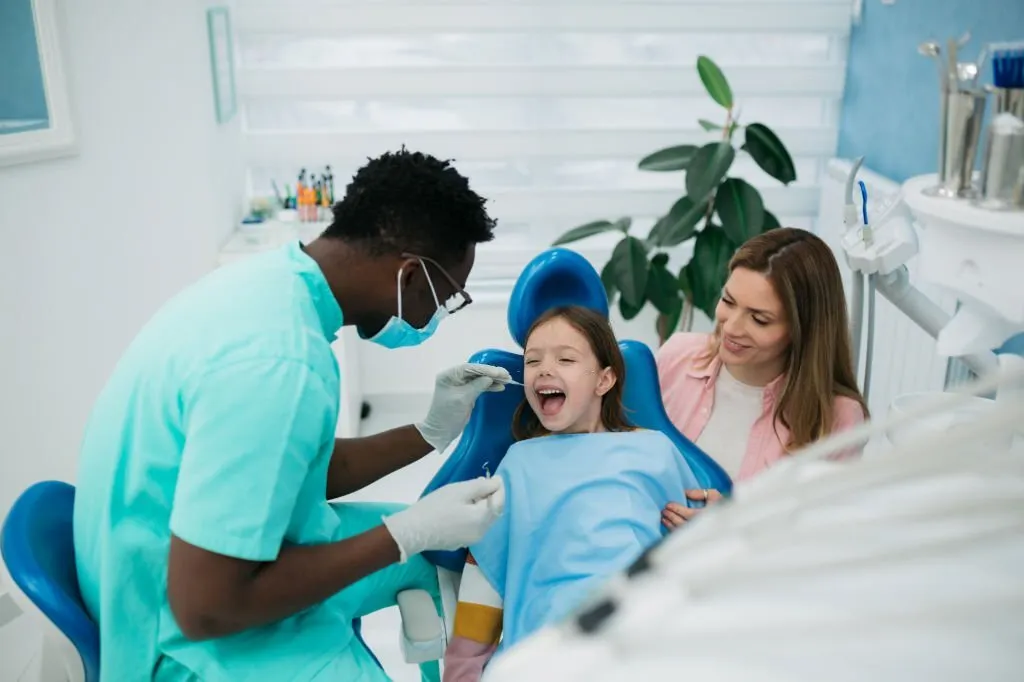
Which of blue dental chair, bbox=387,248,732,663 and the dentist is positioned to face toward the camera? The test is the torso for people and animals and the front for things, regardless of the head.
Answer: the blue dental chair

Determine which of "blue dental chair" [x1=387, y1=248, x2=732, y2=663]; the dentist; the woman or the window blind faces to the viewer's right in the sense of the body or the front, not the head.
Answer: the dentist

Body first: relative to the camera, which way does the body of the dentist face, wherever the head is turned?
to the viewer's right

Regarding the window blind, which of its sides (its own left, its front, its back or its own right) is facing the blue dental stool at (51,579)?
front

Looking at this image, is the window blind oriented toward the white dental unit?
yes

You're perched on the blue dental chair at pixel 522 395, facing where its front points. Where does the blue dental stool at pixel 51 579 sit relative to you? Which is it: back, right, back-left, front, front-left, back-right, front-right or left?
front-right

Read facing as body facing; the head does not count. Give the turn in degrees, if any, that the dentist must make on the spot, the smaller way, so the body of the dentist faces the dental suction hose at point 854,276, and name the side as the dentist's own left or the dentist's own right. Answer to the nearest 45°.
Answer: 0° — they already face it

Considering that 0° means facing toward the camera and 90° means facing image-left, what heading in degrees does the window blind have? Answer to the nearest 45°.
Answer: approximately 0°

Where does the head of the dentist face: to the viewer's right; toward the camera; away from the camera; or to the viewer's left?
to the viewer's right

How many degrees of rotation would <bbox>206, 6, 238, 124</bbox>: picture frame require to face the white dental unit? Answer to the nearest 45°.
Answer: approximately 45° to its right

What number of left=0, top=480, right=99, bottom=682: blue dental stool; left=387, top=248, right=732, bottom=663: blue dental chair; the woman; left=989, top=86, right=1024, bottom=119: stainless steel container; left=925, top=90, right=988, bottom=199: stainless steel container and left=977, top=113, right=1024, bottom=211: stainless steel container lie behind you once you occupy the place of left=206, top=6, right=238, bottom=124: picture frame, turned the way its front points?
0

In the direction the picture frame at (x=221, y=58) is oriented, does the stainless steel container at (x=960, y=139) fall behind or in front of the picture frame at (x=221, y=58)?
in front

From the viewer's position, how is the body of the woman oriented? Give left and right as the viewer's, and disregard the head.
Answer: facing the viewer and to the left of the viewer

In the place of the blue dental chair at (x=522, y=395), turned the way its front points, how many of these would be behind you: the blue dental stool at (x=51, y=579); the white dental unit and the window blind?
1

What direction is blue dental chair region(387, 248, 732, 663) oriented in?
toward the camera

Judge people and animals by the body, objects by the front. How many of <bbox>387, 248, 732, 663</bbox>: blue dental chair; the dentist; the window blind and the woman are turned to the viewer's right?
1

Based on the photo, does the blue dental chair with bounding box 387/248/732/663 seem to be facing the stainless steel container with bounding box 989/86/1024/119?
no

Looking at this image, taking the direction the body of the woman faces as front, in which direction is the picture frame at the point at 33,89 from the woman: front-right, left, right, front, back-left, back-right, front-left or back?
front-right

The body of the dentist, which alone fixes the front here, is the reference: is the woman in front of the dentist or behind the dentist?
in front
